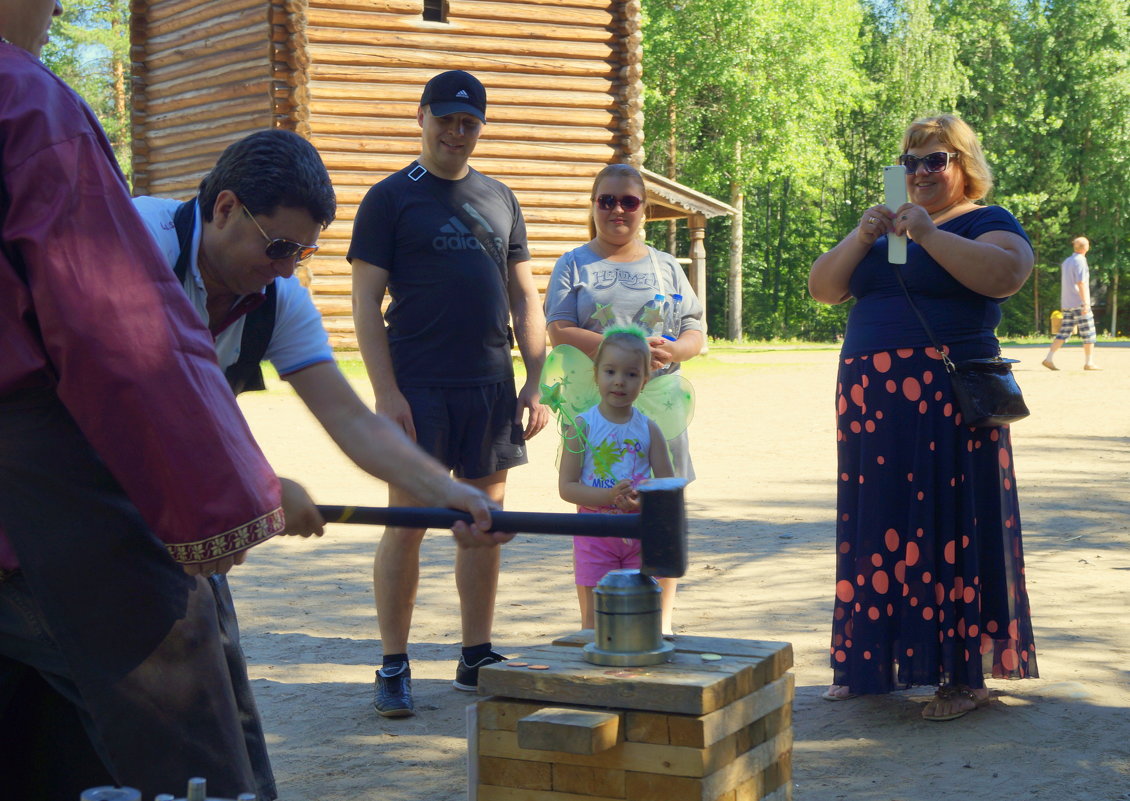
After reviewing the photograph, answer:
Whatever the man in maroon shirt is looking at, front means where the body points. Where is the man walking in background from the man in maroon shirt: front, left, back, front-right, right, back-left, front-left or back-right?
front-left

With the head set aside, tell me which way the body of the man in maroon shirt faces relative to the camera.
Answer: to the viewer's right

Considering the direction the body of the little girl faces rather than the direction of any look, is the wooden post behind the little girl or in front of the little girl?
behind

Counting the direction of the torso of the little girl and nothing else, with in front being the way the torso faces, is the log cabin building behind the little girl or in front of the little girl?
behind
